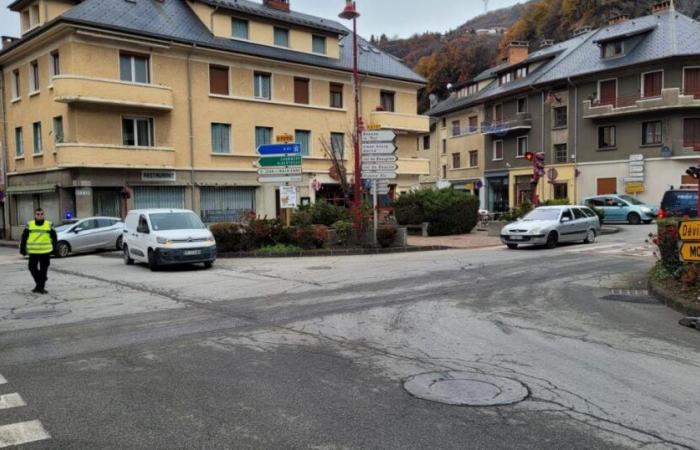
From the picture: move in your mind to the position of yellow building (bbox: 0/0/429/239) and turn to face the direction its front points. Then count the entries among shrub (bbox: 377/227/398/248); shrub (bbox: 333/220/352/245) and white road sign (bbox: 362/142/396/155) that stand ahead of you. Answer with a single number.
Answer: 3

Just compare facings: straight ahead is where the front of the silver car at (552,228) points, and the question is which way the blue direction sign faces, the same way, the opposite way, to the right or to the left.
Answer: to the left

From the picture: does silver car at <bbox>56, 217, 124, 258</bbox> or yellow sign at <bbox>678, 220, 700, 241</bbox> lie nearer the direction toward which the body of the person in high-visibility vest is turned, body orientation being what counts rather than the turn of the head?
the yellow sign

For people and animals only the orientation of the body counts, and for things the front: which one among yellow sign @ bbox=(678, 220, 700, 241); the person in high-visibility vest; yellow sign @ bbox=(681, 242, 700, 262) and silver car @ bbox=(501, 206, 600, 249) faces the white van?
the silver car

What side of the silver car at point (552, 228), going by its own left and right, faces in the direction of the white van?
front

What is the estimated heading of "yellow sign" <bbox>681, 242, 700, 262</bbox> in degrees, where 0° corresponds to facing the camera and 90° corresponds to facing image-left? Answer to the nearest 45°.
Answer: approximately 0°

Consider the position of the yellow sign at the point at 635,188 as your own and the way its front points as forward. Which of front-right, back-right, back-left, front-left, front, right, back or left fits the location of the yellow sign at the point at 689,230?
front

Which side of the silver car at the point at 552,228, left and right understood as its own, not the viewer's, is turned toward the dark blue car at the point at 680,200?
back

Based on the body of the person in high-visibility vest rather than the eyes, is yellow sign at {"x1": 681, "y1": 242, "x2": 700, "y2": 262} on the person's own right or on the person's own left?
on the person's own left

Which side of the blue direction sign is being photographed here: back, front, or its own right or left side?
front

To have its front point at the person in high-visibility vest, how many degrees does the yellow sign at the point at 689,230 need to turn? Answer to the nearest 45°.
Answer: approximately 90° to its right

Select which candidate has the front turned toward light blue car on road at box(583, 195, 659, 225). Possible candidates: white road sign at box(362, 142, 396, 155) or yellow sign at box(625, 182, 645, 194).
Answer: the yellow sign
